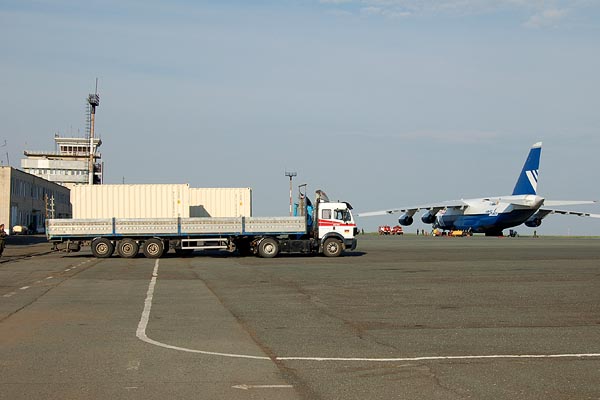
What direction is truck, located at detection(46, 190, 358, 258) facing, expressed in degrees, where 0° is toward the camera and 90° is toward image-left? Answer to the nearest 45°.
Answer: approximately 270°
